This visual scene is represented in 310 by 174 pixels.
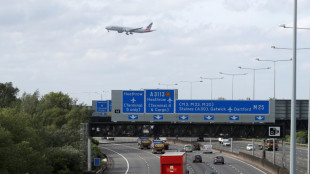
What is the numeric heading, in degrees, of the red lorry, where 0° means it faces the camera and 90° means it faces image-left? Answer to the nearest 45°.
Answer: approximately 180°
